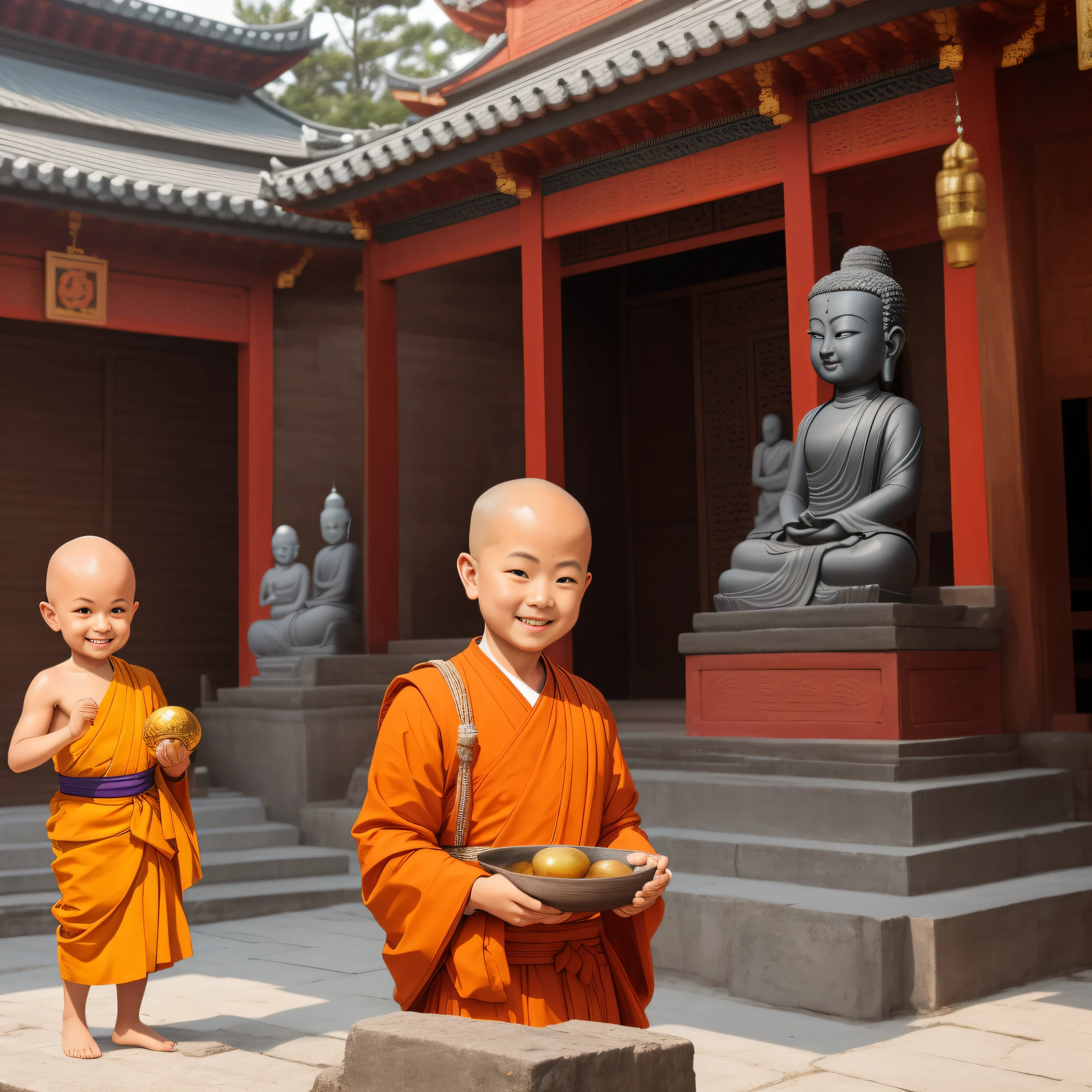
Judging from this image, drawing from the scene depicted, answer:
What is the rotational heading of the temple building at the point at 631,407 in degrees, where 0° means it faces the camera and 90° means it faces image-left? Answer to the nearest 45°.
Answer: approximately 45°

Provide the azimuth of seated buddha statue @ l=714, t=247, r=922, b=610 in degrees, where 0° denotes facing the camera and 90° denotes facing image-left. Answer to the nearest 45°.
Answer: approximately 45°

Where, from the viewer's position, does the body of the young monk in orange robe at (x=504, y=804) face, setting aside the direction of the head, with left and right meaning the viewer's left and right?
facing the viewer and to the right of the viewer

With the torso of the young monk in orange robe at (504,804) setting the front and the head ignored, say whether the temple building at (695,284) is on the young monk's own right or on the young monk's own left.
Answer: on the young monk's own left

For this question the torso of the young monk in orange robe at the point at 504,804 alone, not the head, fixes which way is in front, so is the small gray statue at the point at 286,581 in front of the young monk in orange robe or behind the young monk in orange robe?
behind

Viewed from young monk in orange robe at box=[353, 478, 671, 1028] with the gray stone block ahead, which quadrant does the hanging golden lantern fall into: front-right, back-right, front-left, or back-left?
back-left

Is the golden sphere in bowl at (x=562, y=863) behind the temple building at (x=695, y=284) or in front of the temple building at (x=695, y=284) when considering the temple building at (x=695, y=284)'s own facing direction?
in front

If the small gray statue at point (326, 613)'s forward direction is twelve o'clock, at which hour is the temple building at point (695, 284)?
The temple building is roughly at 8 o'clock from the small gray statue.
